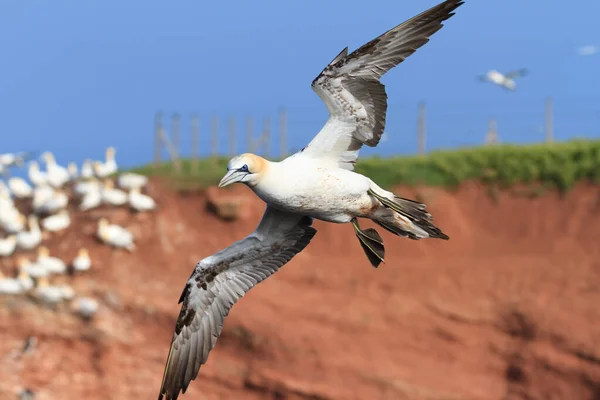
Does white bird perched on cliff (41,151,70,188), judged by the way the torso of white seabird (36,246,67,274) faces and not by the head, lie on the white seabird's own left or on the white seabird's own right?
on the white seabird's own right

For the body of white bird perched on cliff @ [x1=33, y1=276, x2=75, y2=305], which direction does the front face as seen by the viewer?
to the viewer's left
